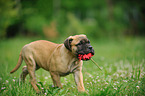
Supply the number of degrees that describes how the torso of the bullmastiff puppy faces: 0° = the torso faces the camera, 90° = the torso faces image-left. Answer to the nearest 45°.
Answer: approximately 270°
